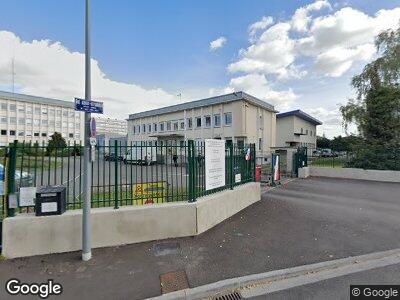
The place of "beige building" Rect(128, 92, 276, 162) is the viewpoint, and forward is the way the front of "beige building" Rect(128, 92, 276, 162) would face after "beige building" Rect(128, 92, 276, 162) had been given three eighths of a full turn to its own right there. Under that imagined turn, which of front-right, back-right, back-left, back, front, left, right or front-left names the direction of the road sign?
back

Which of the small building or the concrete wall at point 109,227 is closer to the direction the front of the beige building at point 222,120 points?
the concrete wall

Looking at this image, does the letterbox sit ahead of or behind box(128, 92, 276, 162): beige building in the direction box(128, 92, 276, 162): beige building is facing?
ahead

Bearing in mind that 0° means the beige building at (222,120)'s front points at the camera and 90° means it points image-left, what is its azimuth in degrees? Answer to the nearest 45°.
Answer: approximately 45°

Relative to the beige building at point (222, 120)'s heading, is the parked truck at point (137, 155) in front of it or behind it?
in front

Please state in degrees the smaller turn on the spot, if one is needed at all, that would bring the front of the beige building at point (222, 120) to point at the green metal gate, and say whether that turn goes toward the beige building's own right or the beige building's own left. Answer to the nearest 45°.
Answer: approximately 45° to the beige building's own left

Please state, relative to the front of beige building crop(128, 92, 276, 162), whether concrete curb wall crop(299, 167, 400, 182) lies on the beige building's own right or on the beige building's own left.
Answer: on the beige building's own left

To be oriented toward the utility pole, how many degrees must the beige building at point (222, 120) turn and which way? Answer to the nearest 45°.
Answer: approximately 45° to its left

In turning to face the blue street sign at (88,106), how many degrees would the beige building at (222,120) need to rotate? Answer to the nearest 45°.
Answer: approximately 45° to its left

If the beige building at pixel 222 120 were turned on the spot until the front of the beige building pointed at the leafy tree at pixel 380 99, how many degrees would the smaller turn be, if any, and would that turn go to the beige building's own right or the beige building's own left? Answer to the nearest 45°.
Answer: approximately 90° to the beige building's own left

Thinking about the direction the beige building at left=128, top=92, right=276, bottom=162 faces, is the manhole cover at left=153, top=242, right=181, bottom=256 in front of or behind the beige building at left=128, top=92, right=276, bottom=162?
in front
